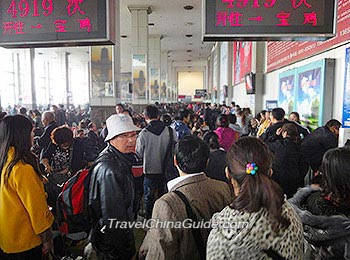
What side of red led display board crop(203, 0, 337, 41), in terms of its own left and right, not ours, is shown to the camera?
front

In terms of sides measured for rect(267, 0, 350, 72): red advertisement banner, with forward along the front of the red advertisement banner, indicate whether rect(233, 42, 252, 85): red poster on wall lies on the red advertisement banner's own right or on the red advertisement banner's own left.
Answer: on the red advertisement banner's own right

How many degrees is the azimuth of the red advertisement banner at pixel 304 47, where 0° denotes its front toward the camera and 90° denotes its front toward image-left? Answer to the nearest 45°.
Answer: approximately 45°

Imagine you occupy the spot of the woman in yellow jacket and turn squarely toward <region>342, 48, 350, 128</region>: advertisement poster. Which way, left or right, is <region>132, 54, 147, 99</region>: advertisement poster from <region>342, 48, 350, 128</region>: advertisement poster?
left

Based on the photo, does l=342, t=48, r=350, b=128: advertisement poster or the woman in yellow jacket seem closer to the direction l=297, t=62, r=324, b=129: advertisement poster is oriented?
the woman in yellow jacket

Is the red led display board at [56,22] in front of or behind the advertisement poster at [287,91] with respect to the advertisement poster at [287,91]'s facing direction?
in front

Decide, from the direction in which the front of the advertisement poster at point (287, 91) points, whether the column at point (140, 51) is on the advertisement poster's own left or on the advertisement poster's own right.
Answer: on the advertisement poster's own right

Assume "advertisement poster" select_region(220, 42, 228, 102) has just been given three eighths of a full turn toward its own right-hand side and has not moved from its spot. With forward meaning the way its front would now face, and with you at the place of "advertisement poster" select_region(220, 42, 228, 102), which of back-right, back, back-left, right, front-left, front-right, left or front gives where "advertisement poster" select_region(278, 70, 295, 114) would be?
back
